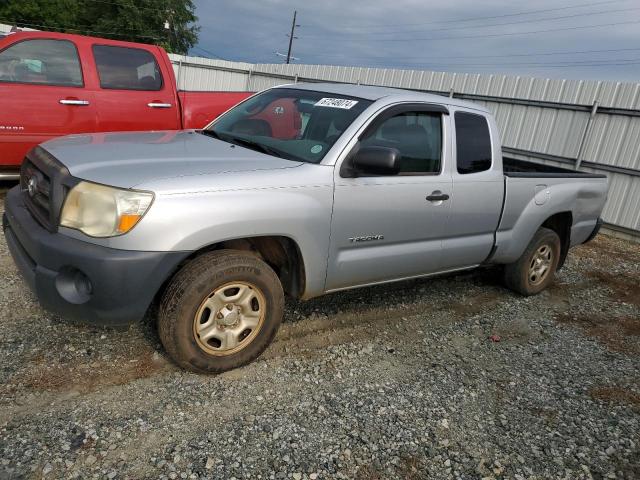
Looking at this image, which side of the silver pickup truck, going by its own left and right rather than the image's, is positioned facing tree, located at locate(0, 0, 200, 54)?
right

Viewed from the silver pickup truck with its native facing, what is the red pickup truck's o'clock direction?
The red pickup truck is roughly at 3 o'clock from the silver pickup truck.

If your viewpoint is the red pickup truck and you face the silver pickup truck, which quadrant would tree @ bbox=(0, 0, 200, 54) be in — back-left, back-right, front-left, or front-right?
back-left

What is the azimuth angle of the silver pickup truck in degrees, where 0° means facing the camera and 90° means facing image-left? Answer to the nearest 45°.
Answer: approximately 45°

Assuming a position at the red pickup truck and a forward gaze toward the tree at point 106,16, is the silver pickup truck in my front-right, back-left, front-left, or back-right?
back-right
